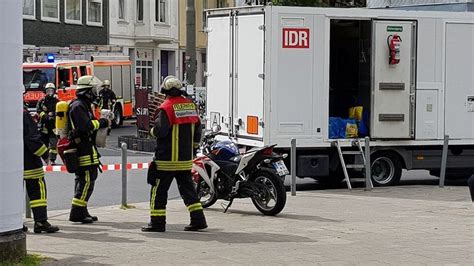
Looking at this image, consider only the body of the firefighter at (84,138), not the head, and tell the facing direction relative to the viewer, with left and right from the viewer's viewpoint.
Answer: facing to the right of the viewer

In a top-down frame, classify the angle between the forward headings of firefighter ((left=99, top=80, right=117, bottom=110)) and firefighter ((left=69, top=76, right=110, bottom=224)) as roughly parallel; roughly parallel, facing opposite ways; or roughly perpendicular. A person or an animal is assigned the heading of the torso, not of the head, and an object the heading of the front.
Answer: roughly perpendicular

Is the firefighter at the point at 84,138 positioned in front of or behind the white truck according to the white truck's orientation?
behind

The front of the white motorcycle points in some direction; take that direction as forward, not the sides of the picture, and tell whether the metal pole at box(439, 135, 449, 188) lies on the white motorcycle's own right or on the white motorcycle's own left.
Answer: on the white motorcycle's own right

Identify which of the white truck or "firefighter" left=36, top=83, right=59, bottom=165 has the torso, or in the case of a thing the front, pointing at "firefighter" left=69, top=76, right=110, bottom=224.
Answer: "firefighter" left=36, top=83, right=59, bottom=165

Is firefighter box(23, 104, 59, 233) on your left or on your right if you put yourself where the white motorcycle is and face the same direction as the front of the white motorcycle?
on your left

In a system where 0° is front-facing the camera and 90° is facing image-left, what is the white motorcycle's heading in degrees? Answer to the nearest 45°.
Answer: approximately 135°

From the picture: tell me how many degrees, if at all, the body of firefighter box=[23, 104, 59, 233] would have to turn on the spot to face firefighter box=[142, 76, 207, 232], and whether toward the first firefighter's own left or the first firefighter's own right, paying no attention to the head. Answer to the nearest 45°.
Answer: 0° — they already face them

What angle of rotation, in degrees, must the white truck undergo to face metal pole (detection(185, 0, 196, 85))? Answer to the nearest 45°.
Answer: approximately 90° to its left

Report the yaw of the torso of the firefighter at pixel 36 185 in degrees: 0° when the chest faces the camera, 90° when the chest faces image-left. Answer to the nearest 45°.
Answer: approximately 270°

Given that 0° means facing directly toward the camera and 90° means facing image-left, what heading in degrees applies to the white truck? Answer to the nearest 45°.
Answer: approximately 225°

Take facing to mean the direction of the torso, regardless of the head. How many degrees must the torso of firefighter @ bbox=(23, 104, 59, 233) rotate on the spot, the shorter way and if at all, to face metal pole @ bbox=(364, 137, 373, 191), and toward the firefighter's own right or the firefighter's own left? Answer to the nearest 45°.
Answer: approximately 45° to the firefighter's own left

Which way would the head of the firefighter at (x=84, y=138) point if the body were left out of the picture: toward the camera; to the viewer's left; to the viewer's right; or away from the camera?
to the viewer's right
